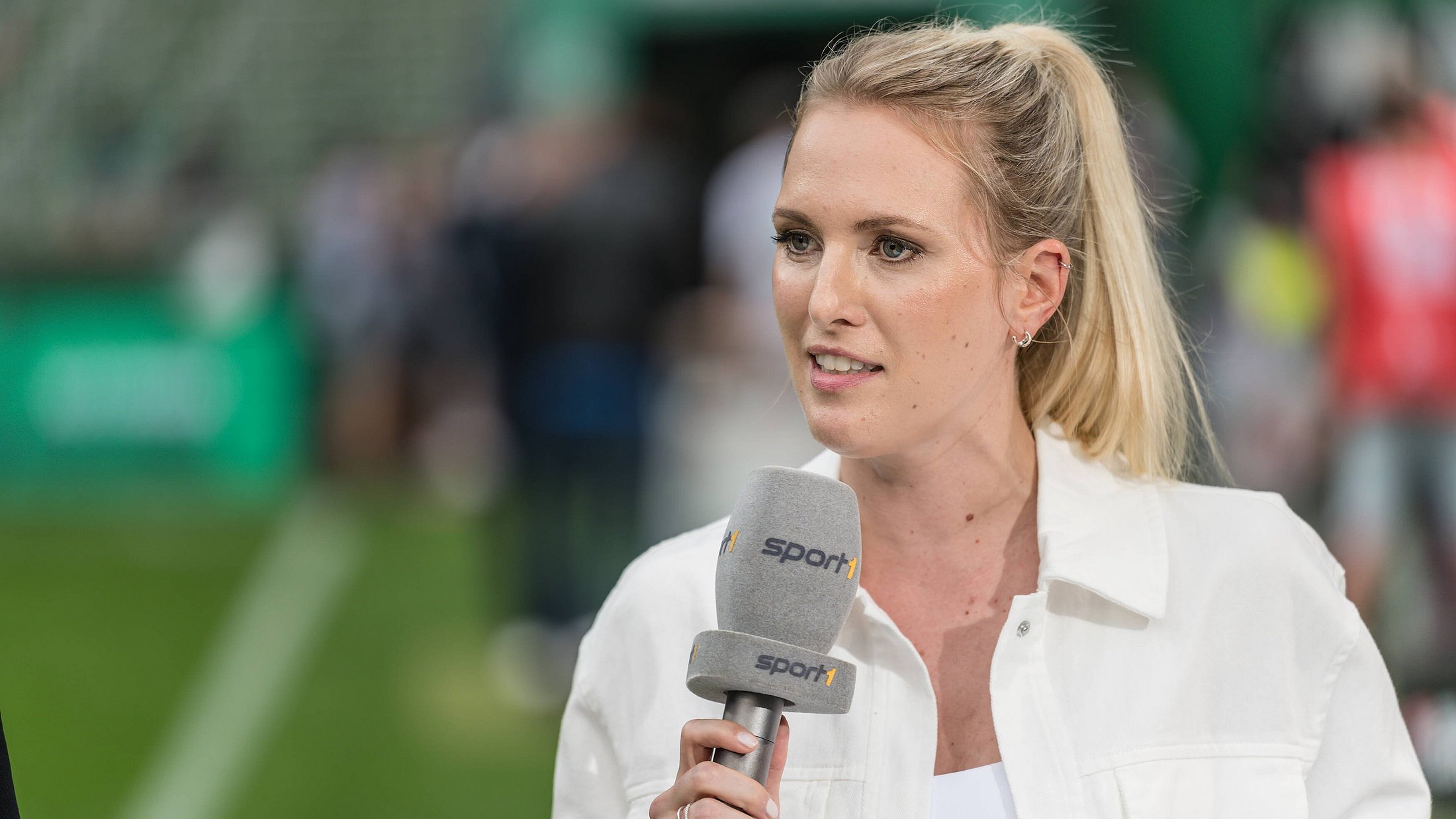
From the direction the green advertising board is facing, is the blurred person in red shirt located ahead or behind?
ahead

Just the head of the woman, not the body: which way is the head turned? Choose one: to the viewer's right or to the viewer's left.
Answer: to the viewer's left

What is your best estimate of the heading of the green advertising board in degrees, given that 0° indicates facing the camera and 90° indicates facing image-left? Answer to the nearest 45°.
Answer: approximately 0°

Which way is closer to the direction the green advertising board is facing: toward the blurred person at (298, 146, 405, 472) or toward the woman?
the woman

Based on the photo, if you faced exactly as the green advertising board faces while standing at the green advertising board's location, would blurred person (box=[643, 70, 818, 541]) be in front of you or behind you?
in front

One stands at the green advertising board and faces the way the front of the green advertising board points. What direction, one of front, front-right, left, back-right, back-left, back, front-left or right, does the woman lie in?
front

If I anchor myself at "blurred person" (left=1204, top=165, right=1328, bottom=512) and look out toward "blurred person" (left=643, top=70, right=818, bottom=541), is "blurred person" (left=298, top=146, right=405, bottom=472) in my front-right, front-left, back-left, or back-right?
front-right
